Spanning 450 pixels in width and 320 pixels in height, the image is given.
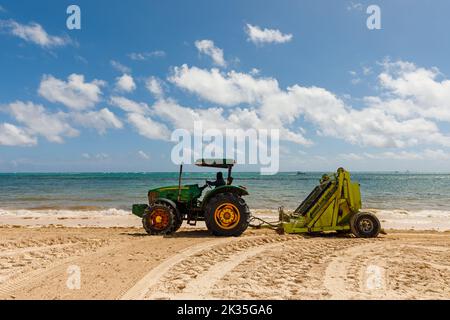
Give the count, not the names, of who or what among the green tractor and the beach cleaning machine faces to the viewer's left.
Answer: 2

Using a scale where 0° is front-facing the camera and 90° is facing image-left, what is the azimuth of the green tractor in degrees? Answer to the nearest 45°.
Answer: approximately 90°

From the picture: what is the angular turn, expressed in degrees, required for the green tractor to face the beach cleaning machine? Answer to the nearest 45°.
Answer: approximately 180°

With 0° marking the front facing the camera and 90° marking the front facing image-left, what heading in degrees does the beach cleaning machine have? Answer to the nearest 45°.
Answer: approximately 90°

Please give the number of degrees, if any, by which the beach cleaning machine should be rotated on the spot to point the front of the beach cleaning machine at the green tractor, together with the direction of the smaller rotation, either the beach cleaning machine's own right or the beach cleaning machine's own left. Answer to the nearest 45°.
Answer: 0° — it already faces it
